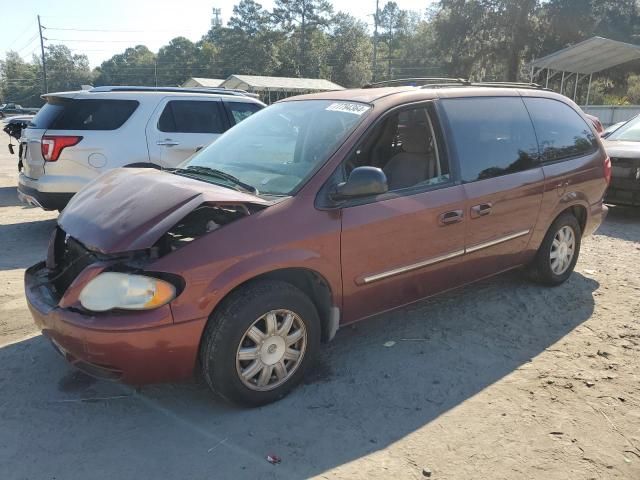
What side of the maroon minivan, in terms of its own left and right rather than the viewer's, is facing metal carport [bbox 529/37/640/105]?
back

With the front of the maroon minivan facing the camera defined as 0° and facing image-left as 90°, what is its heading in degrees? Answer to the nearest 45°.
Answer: approximately 45°

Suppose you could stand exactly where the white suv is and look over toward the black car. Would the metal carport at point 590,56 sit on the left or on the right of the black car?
left

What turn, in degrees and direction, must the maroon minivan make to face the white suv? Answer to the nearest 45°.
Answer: approximately 90° to its right

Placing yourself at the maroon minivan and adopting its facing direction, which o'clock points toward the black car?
The black car is roughly at 6 o'clock from the maroon minivan.

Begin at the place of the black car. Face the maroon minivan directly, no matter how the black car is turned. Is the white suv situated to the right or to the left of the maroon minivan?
right

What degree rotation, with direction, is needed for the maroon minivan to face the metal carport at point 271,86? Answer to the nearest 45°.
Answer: approximately 135° to its right
